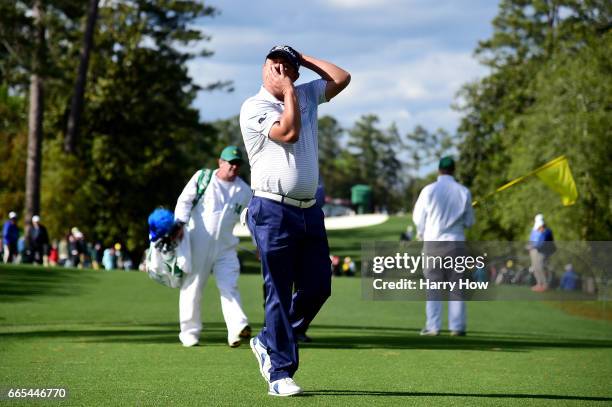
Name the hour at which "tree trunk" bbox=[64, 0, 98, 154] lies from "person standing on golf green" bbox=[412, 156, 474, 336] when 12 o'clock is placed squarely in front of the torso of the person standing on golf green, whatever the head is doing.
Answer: The tree trunk is roughly at 11 o'clock from the person standing on golf green.

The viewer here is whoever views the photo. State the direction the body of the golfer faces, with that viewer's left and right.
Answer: facing the viewer and to the right of the viewer

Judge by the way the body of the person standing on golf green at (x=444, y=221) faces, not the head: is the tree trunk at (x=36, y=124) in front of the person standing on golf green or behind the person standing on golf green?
in front

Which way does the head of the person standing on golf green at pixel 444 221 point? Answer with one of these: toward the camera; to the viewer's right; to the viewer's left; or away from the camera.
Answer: away from the camera

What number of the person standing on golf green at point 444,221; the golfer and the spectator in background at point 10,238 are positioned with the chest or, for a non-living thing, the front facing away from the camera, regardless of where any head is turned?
1

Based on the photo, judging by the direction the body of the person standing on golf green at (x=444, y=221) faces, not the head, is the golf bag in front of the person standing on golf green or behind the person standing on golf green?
behind

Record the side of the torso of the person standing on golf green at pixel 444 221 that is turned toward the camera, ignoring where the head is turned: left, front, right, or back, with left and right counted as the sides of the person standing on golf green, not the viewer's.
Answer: back

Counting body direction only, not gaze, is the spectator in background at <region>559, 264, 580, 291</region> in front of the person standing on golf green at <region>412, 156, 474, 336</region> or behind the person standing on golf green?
in front

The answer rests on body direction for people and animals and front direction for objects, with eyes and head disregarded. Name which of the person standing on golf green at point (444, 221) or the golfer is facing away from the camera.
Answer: the person standing on golf green

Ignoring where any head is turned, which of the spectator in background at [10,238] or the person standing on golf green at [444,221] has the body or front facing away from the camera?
the person standing on golf green

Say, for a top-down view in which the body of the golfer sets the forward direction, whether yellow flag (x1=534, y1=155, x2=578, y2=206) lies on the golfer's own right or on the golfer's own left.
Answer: on the golfer's own left

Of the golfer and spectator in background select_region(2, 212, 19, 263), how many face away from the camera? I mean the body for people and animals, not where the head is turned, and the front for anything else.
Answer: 0

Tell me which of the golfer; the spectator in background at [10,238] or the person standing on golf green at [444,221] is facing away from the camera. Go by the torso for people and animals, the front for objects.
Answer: the person standing on golf green
